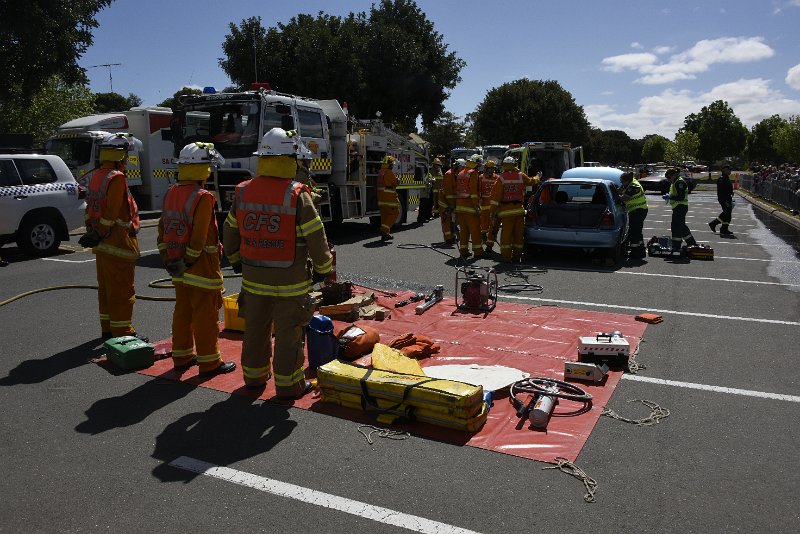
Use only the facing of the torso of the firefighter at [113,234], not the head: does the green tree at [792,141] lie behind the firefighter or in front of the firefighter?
in front

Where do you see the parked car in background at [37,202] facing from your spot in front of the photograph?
facing to the left of the viewer

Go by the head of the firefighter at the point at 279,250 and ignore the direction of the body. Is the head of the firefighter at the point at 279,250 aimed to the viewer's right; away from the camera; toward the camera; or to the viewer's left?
away from the camera

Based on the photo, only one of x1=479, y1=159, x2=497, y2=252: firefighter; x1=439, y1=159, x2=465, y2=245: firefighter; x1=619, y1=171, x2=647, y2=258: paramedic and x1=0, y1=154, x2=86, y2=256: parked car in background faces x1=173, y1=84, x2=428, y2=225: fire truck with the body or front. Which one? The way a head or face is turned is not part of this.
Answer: x1=619, y1=171, x2=647, y2=258: paramedic

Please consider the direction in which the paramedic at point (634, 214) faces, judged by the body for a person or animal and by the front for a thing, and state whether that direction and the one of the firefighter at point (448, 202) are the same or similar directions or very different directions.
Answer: very different directions

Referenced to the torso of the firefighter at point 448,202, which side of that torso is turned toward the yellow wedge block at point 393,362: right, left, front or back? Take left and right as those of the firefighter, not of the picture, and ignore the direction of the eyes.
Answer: right

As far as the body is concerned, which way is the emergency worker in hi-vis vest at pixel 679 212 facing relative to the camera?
to the viewer's left

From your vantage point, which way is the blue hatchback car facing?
away from the camera
